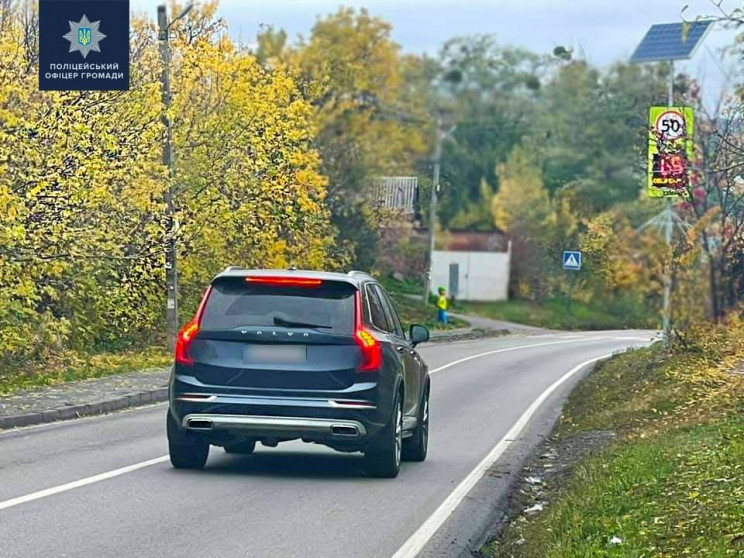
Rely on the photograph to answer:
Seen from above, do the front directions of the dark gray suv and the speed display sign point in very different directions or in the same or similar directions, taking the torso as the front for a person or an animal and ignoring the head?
very different directions

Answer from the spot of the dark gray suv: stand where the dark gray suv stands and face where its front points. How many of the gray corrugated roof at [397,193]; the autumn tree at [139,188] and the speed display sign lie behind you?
0

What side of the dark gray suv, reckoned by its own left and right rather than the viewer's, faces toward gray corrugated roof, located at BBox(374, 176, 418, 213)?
front

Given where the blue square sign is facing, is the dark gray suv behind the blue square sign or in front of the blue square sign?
in front

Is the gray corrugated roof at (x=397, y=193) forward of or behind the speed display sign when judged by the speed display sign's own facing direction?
behind

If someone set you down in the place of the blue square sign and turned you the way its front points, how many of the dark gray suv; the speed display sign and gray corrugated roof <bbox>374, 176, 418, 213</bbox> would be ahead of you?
2

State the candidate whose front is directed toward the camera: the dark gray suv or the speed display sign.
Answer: the speed display sign

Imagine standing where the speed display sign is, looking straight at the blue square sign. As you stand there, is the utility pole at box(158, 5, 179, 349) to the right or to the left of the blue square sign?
left

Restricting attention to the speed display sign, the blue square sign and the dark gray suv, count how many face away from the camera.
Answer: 1

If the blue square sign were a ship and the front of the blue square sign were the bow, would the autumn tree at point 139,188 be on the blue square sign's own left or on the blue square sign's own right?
on the blue square sign's own right

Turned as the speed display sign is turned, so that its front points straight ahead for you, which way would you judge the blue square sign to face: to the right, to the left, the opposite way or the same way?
the same way

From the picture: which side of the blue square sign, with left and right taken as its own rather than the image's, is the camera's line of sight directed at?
front

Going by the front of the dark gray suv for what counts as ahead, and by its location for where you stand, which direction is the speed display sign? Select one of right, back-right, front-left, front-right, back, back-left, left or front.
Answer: front-right

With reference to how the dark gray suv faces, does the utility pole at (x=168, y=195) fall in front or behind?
in front

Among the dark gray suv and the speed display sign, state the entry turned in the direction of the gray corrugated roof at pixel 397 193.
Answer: the dark gray suv

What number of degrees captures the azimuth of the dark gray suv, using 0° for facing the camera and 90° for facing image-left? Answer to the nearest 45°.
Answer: approximately 180°

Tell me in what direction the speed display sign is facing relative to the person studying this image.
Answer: facing the viewer
